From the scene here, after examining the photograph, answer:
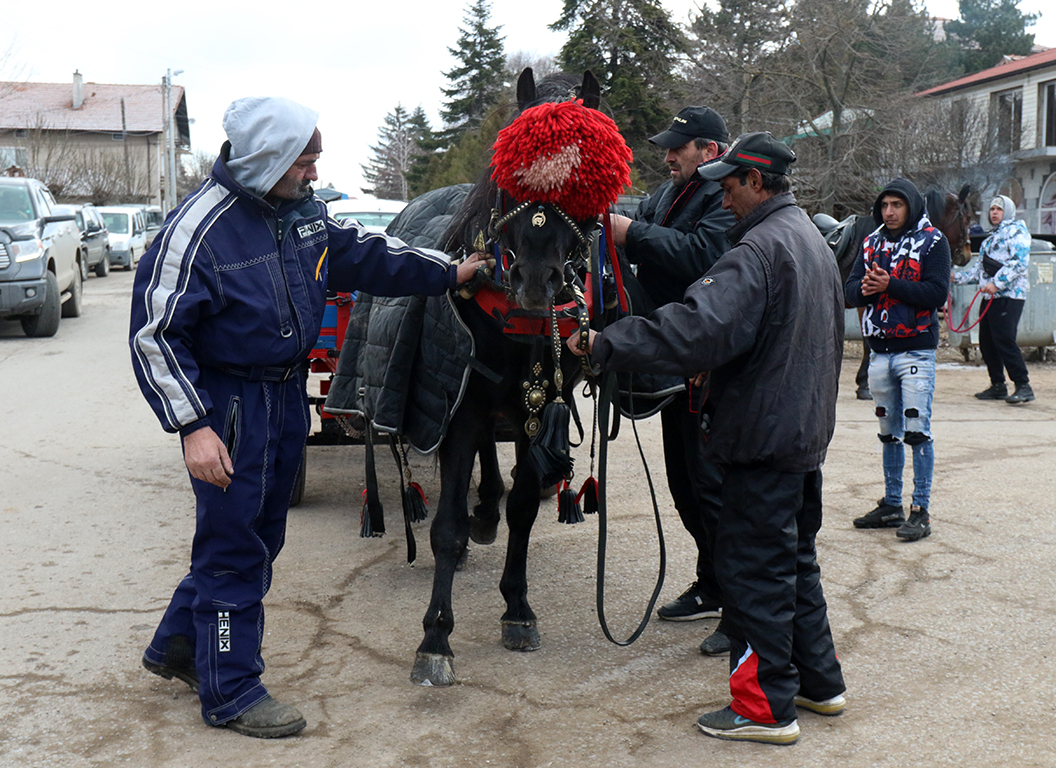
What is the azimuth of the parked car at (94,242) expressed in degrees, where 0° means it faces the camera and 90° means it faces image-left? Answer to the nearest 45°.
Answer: approximately 45°

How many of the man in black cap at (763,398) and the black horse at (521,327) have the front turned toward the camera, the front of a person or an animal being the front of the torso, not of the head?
1

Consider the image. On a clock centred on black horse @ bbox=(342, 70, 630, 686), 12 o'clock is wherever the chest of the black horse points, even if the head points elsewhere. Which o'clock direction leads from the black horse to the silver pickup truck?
The silver pickup truck is roughly at 5 o'clock from the black horse.

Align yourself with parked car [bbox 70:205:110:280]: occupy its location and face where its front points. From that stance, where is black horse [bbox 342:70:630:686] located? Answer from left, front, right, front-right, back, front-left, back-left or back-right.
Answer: front-left

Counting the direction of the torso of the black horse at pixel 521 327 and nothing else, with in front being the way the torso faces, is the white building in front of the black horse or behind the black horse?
behind

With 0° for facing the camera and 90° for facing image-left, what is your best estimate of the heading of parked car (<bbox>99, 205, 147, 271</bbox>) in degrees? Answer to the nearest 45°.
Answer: approximately 45°

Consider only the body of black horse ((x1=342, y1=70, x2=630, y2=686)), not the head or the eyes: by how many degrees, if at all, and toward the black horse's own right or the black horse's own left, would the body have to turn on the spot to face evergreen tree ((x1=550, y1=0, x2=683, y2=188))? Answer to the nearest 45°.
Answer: approximately 180°

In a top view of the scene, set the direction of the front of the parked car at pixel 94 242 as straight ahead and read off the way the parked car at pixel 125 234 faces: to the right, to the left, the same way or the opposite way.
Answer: the same way

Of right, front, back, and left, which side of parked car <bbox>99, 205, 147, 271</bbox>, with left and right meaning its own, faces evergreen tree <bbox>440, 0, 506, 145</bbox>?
back

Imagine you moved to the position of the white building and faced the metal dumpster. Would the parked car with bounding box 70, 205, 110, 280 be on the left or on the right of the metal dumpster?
right

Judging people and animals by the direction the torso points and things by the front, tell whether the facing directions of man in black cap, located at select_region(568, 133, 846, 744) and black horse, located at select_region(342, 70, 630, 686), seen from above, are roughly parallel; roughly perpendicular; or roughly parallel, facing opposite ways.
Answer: roughly perpendicular

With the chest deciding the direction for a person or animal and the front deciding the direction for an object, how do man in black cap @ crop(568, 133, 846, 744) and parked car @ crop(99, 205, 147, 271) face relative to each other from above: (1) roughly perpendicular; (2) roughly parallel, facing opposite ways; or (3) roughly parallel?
roughly perpendicular

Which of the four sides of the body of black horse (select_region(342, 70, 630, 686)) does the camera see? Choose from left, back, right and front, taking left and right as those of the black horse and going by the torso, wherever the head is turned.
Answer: front

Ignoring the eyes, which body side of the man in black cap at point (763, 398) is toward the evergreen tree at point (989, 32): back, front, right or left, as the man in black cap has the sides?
right

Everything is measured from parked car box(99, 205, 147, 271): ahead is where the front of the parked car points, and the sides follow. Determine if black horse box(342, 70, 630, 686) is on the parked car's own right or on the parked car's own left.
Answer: on the parked car's own left

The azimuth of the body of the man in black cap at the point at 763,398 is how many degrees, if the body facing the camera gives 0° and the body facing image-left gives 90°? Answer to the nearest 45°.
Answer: approximately 90°

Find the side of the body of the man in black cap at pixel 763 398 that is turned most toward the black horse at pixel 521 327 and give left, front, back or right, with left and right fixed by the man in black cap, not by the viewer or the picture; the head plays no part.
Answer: front

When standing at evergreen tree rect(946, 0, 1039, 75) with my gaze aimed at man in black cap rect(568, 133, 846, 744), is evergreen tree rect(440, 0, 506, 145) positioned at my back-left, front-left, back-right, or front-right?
front-right

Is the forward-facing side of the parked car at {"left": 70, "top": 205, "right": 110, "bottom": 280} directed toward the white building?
no

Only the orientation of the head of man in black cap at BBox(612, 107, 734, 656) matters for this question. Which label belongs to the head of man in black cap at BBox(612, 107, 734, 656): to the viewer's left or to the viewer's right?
to the viewer's left

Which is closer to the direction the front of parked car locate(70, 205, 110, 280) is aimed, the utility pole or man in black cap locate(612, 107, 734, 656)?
the man in black cap
